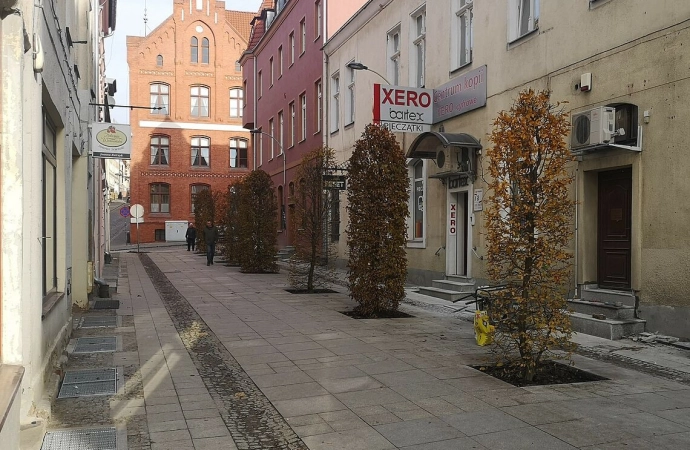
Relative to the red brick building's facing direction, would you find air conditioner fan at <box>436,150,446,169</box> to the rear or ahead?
ahead

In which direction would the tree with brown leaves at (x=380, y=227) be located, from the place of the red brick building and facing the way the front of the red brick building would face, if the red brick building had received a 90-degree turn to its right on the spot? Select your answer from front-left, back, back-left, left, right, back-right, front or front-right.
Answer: left

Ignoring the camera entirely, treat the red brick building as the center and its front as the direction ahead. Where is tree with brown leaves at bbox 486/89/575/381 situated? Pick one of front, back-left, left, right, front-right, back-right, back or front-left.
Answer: front

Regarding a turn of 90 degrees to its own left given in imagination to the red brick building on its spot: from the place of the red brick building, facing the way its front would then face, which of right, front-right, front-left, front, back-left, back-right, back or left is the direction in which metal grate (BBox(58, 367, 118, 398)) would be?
right

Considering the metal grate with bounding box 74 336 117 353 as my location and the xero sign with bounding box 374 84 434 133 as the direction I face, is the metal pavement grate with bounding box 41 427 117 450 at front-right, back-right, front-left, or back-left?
back-right

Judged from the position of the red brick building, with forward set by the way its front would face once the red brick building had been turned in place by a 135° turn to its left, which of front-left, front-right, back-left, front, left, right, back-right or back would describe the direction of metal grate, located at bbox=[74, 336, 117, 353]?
back-right

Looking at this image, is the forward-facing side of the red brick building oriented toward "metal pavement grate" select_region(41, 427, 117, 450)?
yes

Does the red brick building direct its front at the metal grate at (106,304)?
yes

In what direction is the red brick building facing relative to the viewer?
toward the camera

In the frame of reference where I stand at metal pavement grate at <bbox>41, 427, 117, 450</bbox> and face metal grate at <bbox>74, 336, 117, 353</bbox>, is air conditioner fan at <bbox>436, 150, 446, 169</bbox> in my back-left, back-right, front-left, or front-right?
front-right

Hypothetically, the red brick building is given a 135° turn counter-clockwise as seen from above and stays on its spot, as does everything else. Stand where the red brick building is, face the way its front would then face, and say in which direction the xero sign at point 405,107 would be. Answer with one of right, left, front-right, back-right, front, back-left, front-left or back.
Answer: back-right

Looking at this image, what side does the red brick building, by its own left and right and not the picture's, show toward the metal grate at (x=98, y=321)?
front

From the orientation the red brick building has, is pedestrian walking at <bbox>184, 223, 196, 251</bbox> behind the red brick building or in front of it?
in front
